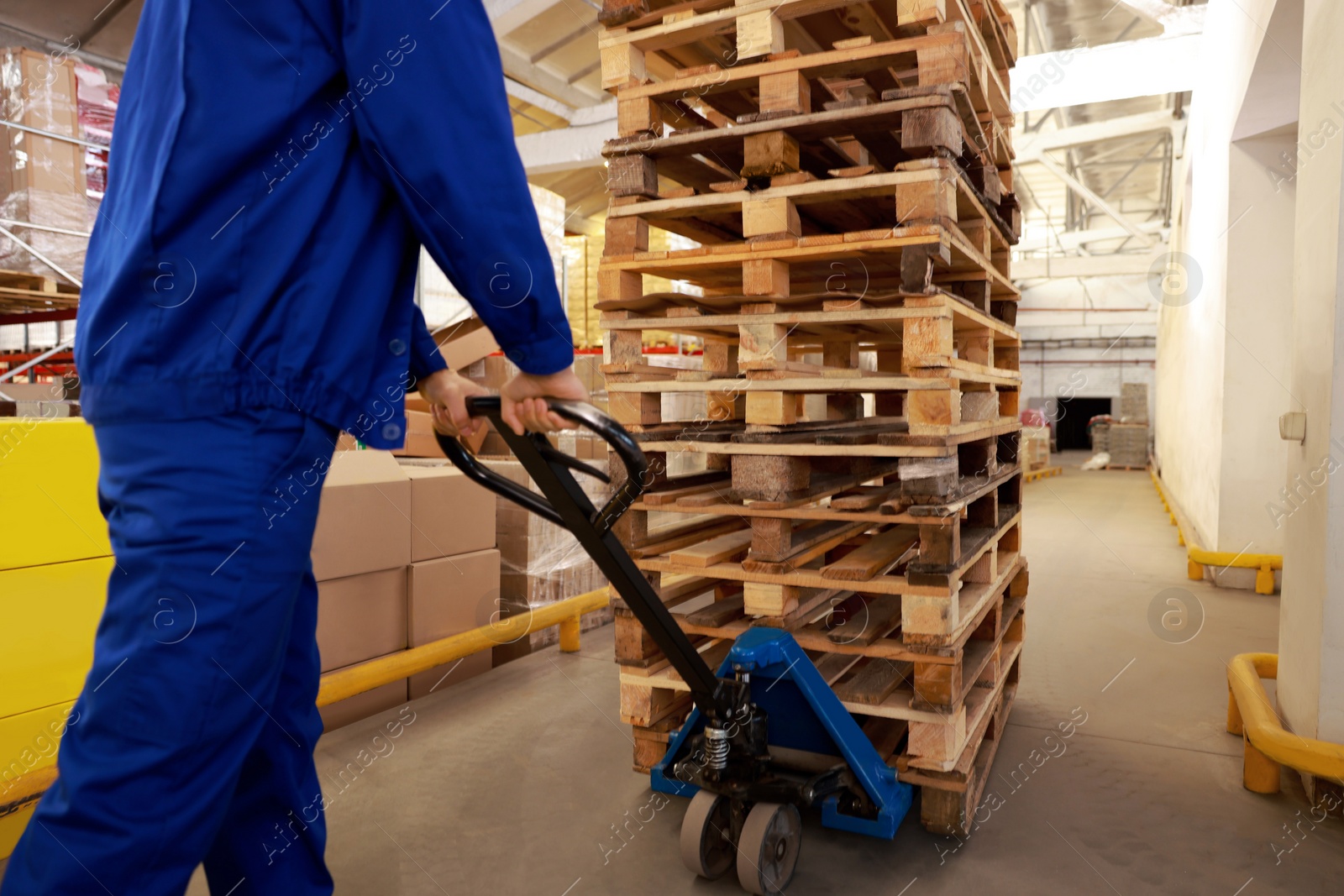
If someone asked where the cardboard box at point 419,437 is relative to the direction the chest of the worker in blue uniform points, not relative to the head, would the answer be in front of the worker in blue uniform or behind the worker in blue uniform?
in front

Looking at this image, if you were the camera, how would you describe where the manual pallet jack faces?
facing away from the viewer and to the right of the viewer

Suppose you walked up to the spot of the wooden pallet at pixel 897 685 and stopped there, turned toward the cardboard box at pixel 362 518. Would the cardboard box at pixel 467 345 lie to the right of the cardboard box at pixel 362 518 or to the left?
right

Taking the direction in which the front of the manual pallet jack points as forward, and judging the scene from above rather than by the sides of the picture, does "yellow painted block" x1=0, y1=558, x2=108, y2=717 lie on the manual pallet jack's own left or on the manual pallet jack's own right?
on the manual pallet jack's own left

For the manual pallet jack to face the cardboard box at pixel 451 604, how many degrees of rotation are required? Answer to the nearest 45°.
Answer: approximately 90° to its left

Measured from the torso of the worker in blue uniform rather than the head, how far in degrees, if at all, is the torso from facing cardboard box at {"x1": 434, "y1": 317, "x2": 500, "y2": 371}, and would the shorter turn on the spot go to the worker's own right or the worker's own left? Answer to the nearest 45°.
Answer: approximately 45° to the worker's own left

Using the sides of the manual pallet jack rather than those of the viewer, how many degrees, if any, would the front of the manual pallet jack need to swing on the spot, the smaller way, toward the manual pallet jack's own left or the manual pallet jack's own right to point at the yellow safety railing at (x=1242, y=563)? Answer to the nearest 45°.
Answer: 0° — it already faces it

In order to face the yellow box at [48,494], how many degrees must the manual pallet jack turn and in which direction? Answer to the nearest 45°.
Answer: approximately 135° to its left

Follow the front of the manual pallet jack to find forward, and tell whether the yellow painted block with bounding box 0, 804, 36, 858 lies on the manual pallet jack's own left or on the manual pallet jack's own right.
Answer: on the manual pallet jack's own left

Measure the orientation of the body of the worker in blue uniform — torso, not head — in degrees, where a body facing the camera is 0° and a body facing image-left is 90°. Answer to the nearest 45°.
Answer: approximately 225°

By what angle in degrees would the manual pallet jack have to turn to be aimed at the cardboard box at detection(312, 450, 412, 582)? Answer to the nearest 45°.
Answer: approximately 90° to its left

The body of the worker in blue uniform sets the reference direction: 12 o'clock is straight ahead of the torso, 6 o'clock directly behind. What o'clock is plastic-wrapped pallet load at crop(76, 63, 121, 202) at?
The plastic-wrapped pallet load is roughly at 10 o'clock from the worker in blue uniform.
